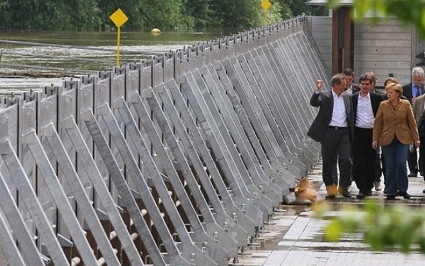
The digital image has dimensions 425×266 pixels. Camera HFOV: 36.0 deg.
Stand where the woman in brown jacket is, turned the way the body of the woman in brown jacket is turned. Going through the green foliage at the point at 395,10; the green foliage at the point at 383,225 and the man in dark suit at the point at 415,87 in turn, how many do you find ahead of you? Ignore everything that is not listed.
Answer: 2

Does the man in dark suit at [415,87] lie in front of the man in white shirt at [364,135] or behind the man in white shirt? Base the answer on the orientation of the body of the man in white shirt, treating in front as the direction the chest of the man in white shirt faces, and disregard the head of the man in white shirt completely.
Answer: behind

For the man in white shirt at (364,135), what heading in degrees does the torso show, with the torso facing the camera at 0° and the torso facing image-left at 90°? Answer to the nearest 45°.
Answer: approximately 0°

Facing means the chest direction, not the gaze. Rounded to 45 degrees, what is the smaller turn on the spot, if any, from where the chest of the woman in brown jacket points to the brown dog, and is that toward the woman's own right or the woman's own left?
approximately 45° to the woman's own right

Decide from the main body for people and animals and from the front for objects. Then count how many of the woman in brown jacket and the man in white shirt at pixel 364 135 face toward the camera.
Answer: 2

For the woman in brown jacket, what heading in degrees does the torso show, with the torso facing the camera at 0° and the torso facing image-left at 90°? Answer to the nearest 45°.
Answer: approximately 0°

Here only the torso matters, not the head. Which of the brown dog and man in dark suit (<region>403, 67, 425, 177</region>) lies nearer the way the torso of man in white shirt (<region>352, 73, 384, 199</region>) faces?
the brown dog

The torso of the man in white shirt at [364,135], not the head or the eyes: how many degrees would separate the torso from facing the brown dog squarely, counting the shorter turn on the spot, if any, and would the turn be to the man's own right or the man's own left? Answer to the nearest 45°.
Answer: approximately 45° to the man's own right
